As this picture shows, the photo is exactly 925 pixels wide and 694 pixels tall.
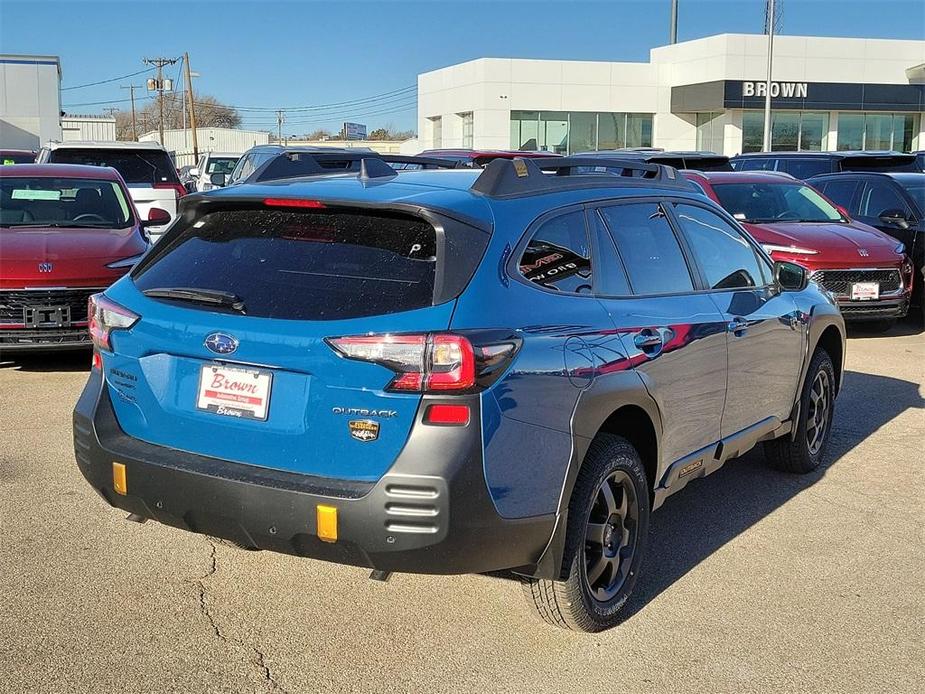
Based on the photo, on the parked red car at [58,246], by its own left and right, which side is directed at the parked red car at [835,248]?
left

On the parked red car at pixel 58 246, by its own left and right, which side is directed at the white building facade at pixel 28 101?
back

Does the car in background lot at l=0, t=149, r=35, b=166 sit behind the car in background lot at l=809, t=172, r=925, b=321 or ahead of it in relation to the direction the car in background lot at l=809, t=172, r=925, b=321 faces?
behind

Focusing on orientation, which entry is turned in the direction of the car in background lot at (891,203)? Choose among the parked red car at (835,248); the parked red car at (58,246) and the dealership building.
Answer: the dealership building

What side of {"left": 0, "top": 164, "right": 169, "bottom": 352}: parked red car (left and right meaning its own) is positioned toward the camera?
front

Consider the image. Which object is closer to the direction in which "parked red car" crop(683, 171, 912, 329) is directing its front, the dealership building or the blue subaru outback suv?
the blue subaru outback suv

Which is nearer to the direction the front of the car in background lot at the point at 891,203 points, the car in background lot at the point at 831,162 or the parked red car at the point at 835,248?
the parked red car

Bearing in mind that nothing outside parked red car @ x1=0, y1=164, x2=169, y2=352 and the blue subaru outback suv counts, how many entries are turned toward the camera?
1

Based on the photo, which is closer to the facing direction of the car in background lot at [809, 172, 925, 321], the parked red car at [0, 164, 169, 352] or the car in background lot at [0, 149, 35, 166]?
the parked red car

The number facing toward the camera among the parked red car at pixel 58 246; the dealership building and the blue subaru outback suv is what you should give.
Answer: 2

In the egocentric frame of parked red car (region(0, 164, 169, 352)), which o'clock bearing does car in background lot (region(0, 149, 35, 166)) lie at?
The car in background lot is roughly at 6 o'clock from the parked red car.

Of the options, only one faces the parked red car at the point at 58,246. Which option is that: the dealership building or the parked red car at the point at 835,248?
the dealership building

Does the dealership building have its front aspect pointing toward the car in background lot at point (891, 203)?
yes

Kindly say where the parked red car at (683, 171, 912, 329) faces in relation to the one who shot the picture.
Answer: facing the viewer and to the right of the viewer

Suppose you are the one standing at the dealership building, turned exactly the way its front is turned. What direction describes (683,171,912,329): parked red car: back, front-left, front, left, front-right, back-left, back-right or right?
front
